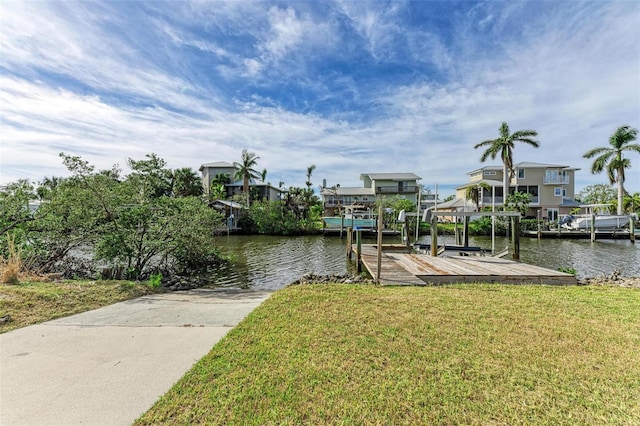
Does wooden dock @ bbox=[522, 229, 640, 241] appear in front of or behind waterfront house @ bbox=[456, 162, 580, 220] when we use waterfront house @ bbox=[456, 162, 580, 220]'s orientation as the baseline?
in front

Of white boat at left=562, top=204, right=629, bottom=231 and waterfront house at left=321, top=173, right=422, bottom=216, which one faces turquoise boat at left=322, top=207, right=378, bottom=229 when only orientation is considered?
the waterfront house

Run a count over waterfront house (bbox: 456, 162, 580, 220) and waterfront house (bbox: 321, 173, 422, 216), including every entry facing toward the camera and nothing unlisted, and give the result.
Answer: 2

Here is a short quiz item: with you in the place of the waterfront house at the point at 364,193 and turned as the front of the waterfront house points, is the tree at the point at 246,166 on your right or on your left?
on your right

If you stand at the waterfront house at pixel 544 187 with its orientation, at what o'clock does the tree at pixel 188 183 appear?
The tree is roughly at 2 o'clock from the waterfront house.

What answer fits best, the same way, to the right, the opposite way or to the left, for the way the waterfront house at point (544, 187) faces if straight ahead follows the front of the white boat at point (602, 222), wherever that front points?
to the right

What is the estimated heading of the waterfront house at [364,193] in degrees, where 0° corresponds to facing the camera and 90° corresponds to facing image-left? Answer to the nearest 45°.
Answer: approximately 0°

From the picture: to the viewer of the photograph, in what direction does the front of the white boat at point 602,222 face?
facing to the right of the viewer

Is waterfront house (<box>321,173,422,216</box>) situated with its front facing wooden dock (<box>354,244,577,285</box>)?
yes
